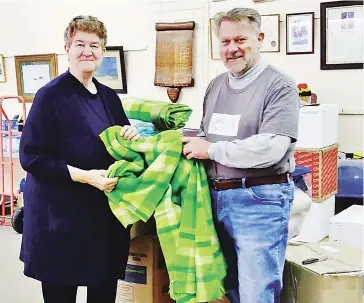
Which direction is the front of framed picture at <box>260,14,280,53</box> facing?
toward the camera

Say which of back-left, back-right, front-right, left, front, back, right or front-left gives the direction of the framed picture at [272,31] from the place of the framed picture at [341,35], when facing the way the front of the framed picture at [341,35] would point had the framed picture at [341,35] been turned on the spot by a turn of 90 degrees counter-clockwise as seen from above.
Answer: back

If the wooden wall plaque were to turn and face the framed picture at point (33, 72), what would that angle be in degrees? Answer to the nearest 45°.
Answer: approximately 135° to its right

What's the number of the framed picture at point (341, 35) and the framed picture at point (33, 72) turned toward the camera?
2

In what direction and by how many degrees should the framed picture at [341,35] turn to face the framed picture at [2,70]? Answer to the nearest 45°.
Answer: approximately 90° to its right

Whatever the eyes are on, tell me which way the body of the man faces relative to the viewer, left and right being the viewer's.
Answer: facing the viewer and to the left of the viewer

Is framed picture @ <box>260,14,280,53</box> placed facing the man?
yes

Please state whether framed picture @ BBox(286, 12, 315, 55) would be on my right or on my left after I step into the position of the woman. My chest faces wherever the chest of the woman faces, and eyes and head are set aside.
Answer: on my left

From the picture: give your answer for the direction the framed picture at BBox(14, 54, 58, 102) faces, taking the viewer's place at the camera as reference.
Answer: facing the viewer

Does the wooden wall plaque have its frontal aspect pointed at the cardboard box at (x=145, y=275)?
yes
